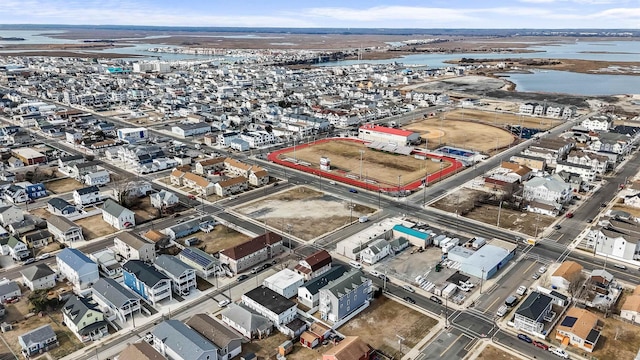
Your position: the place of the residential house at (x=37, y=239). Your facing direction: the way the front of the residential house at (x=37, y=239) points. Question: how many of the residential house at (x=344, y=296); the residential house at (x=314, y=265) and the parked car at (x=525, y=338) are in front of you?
3

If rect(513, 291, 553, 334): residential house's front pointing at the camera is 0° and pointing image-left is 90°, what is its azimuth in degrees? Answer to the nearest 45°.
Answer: approximately 45°

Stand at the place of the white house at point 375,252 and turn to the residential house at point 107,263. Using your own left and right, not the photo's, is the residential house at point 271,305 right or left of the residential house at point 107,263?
left

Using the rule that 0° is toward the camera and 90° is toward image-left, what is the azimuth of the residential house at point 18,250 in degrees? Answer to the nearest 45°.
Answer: approximately 315°

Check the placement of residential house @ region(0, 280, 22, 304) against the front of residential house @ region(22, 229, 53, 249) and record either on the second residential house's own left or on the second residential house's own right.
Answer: on the second residential house's own right
